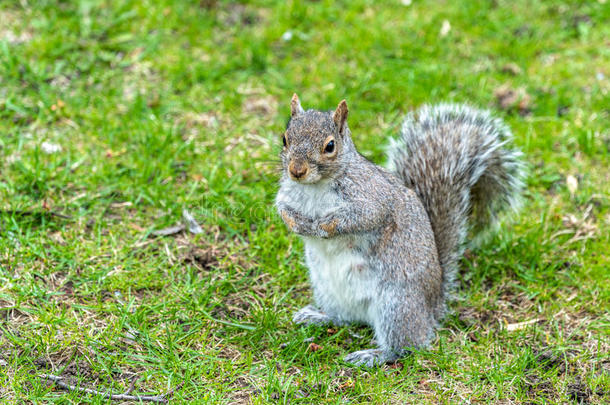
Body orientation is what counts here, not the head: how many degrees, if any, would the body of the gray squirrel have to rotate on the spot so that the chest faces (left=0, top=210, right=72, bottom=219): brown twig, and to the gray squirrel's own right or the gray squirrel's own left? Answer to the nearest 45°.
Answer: approximately 45° to the gray squirrel's own right

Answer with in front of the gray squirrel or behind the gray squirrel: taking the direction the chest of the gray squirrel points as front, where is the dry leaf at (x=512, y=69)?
behind

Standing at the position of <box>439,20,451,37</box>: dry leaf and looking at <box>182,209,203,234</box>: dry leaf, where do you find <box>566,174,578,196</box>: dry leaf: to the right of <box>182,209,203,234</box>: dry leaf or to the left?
left

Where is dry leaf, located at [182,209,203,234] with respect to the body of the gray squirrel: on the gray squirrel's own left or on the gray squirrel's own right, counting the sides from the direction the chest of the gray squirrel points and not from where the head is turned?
on the gray squirrel's own right

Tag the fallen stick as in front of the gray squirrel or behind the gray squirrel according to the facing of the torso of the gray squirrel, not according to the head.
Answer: in front

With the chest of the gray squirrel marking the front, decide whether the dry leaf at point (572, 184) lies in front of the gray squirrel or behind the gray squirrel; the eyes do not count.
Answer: behind

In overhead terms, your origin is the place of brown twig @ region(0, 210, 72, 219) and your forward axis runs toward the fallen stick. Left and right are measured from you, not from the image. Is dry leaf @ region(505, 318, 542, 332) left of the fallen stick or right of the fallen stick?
left

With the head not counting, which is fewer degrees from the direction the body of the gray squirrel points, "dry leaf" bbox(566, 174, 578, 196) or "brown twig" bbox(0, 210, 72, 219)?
the brown twig

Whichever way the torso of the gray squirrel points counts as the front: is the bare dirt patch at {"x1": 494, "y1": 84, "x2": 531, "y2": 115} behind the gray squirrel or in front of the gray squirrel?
behind

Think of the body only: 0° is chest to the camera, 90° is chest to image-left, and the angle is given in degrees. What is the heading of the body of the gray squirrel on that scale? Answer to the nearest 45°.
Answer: approximately 45°
